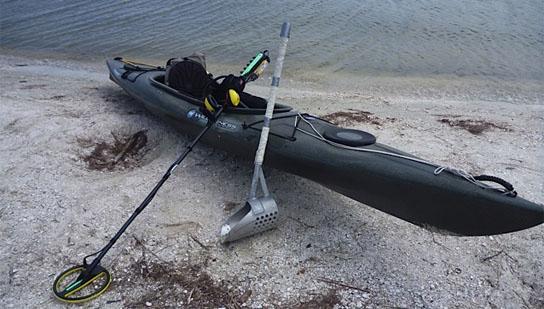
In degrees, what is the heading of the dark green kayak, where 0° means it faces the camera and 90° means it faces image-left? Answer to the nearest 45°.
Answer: approximately 315°
